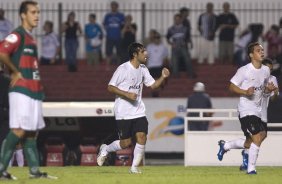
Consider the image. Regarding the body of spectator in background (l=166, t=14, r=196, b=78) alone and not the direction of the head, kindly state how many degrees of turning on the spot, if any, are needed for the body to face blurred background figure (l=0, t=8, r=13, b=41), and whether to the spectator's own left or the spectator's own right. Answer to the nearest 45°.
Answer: approximately 90° to the spectator's own right

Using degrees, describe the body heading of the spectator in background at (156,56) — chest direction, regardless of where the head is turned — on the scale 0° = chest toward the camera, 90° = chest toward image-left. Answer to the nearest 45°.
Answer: approximately 0°

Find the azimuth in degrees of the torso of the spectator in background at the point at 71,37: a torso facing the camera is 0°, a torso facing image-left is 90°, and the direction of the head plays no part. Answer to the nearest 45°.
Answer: approximately 0°

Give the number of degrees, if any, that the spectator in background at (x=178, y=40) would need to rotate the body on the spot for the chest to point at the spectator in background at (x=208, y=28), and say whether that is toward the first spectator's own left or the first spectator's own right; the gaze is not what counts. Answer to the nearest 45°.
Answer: approximately 135° to the first spectator's own left

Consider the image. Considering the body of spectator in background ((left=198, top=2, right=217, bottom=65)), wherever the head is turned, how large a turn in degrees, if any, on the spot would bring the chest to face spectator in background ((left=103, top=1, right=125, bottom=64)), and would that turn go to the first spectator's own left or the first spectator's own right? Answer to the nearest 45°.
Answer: approximately 90° to the first spectator's own right

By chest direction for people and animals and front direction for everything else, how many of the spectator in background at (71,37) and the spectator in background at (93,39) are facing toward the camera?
2

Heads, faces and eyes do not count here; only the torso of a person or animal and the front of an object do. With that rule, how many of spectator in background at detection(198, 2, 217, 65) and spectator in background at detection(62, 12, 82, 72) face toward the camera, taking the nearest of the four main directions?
2

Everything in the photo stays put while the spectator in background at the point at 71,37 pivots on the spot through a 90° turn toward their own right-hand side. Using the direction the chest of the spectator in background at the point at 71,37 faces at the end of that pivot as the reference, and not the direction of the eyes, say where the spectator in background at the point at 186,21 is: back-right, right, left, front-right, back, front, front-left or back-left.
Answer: back
